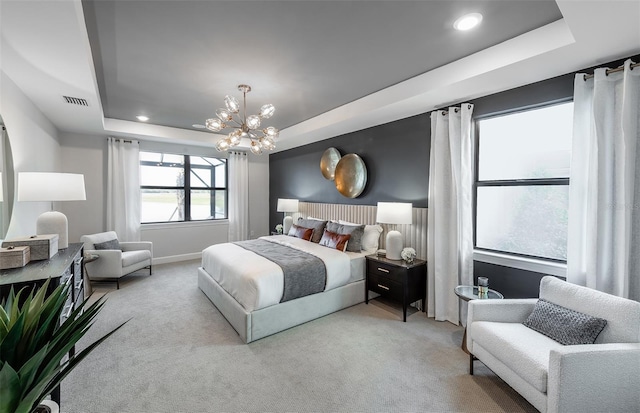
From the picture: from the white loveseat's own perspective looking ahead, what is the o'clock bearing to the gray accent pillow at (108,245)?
The gray accent pillow is roughly at 1 o'clock from the white loveseat.

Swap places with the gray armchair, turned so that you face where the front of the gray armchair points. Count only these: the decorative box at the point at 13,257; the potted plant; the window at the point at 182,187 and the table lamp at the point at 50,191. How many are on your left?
1

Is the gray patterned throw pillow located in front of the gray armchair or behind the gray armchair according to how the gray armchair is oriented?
in front

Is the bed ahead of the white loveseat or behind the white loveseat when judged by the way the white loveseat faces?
ahead

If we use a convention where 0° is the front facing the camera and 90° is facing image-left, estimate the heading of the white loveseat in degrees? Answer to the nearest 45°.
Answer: approximately 45°

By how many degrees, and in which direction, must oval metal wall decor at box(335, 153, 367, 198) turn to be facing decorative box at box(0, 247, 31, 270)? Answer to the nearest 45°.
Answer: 0° — it already faces it

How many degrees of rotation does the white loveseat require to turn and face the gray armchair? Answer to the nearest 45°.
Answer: approximately 45° to its right

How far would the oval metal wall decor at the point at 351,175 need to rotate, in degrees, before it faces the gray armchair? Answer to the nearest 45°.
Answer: approximately 45° to its right

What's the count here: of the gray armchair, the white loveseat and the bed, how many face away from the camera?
0

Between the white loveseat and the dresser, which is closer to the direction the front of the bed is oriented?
the dresser

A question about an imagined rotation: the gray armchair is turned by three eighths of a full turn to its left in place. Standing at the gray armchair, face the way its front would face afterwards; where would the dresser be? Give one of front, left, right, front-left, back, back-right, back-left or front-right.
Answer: back

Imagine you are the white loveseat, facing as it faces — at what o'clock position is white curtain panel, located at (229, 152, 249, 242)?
The white curtain panel is roughly at 2 o'clock from the white loveseat.

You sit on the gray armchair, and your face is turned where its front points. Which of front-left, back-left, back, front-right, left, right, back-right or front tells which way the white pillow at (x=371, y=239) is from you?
front

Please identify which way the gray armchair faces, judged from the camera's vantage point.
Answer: facing the viewer and to the right of the viewer

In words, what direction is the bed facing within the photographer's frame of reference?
facing the viewer and to the left of the viewer

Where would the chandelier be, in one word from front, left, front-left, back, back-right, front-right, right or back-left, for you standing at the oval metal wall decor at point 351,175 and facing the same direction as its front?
front

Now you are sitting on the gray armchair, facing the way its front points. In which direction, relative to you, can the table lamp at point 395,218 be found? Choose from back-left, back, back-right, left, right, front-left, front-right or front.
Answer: front
